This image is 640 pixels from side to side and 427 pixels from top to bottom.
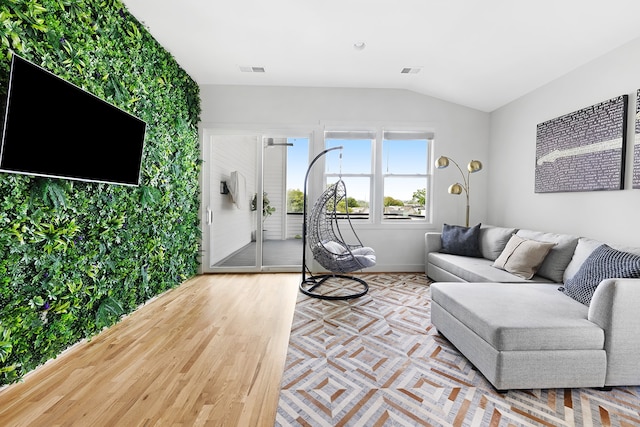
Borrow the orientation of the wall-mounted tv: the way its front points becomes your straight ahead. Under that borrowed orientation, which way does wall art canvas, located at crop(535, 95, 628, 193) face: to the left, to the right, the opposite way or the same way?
the opposite way

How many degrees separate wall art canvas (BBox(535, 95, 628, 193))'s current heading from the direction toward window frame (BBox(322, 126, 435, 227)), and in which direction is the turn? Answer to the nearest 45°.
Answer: approximately 45° to its right

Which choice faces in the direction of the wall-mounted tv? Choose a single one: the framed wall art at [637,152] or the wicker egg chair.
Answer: the framed wall art

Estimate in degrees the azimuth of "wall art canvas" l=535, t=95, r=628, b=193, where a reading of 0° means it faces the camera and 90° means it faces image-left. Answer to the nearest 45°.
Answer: approximately 45°

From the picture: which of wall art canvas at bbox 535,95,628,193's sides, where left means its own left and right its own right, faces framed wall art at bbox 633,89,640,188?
left
